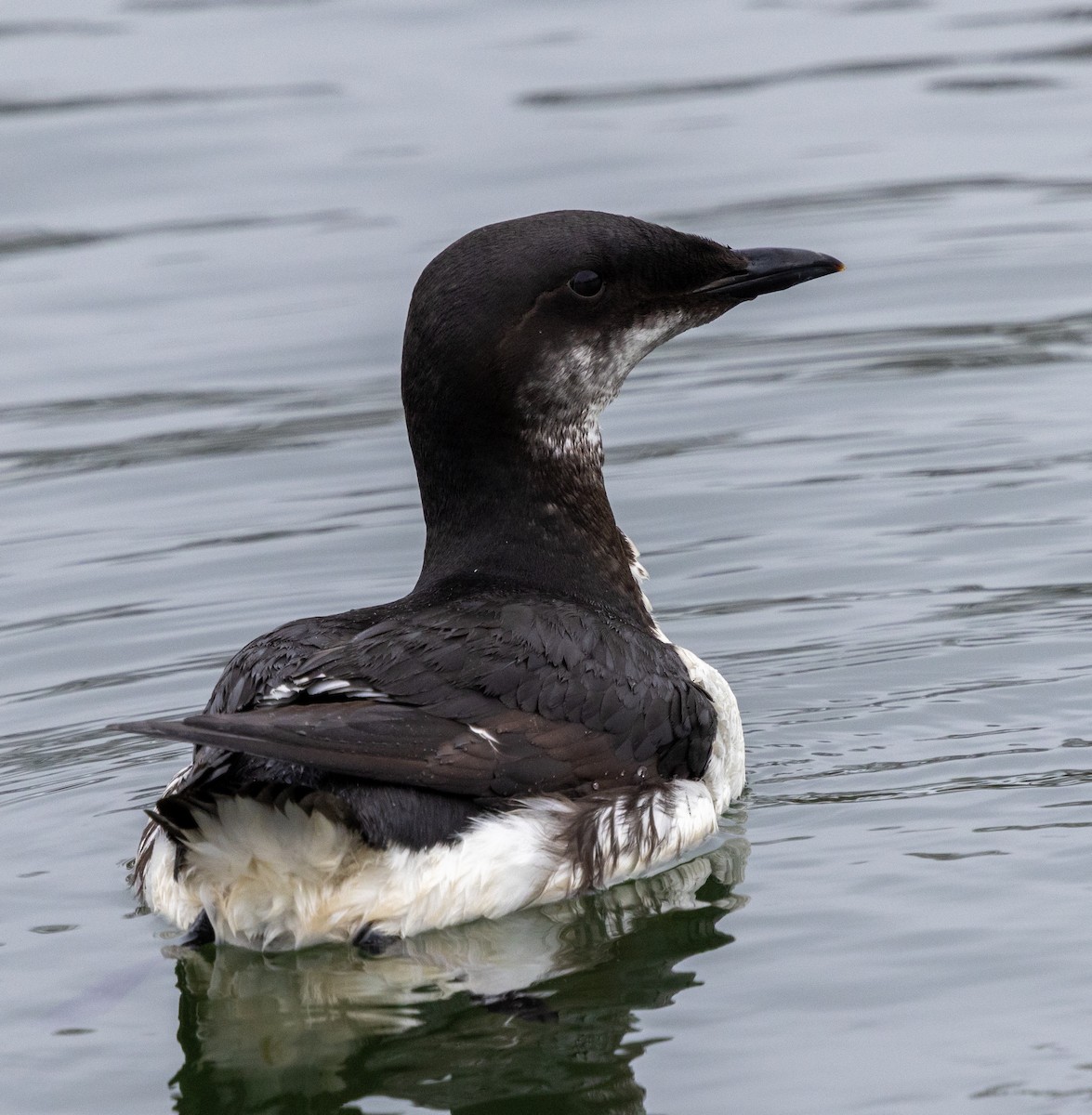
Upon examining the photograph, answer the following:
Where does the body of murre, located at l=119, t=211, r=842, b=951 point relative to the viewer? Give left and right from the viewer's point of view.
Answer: facing away from the viewer and to the right of the viewer
